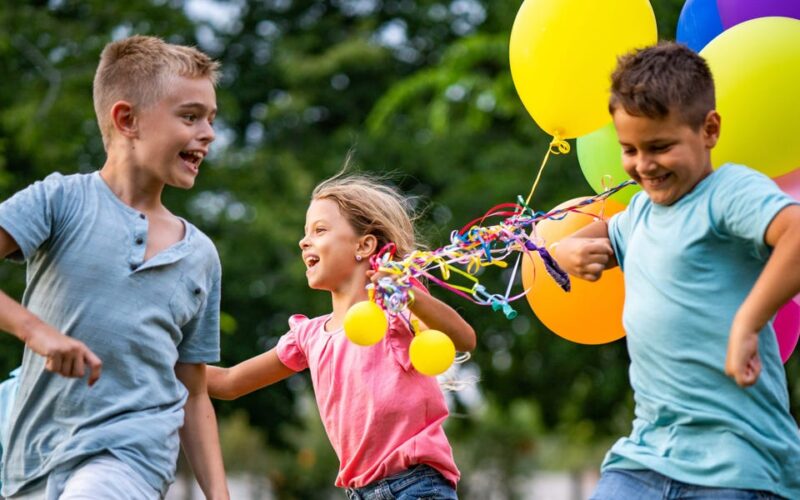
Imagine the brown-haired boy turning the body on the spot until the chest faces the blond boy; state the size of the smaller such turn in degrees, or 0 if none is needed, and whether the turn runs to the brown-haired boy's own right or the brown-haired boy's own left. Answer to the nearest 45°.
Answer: approximately 45° to the brown-haired boy's own right

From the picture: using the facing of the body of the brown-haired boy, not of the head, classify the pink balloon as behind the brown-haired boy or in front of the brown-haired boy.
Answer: behind

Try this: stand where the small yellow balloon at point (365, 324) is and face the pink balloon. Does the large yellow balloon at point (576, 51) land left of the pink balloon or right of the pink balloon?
left

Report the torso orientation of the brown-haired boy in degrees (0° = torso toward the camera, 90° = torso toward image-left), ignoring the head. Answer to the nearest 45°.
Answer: approximately 45°

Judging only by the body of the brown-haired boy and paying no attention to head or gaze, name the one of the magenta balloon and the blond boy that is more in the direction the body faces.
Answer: the blond boy

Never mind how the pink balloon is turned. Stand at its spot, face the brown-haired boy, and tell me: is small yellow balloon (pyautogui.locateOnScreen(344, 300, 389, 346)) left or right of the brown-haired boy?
right

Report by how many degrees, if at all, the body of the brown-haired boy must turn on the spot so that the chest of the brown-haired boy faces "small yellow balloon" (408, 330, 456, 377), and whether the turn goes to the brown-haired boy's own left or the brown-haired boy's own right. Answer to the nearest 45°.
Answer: approximately 45° to the brown-haired boy's own right

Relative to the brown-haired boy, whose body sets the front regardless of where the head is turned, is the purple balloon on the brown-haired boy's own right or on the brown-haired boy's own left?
on the brown-haired boy's own right
